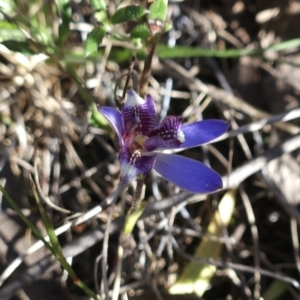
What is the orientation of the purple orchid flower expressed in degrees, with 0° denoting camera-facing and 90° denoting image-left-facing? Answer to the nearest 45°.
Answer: approximately 45°
